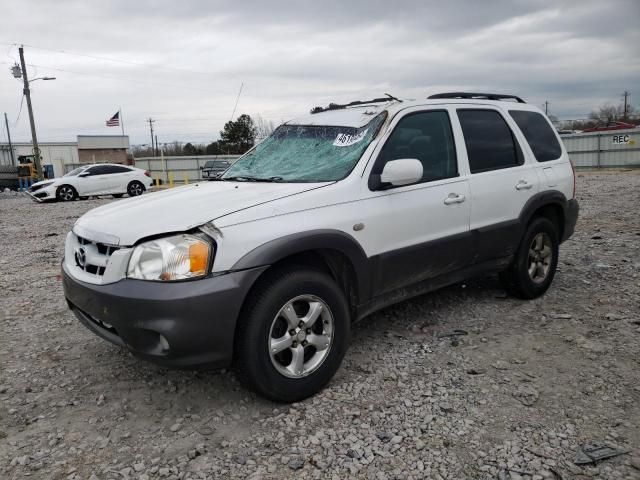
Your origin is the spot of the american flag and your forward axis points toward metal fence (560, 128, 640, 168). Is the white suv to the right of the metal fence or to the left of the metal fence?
right

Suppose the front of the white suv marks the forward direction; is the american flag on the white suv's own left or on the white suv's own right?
on the white suv's own right

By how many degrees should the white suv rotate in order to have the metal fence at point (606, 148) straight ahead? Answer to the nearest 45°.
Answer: approximately 180°

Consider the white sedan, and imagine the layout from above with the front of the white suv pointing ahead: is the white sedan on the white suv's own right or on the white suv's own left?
on the white suv's own right

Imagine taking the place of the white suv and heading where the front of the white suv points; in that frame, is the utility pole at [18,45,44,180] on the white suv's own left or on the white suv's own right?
on the white suv's own right

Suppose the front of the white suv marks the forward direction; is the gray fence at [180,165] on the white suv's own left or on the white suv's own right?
on the white suv's own right

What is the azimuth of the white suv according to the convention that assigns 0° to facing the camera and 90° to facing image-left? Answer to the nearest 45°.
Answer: approximately 45°
